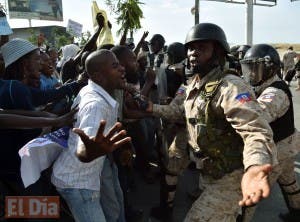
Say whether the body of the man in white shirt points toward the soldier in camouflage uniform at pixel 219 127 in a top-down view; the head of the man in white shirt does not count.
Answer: yes

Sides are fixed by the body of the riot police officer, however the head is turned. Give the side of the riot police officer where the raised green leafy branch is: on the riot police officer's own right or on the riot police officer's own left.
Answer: on the riot police officer's own right

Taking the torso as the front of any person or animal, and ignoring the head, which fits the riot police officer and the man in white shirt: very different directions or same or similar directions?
very different directions

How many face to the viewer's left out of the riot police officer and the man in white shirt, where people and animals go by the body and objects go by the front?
1

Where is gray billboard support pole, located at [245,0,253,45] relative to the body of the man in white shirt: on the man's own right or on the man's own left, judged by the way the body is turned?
on the man's own left

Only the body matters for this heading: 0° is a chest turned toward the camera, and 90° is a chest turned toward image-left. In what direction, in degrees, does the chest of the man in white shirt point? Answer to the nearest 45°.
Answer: approximately 270°

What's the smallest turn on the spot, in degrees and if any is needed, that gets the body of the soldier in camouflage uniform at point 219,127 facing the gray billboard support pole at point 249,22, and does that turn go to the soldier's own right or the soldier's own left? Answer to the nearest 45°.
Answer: approximately 135° to the soldier's own right

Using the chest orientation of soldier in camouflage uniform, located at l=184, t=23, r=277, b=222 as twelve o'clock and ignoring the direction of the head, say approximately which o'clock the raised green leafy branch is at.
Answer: The raised green leafy branch is roughly at 4 o'clock from the soldier in camouflage uniform.
